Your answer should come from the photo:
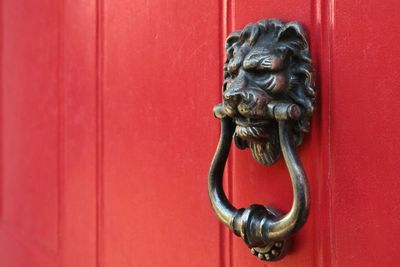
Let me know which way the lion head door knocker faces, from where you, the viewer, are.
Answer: facing the viewer and to the left of the viewer
